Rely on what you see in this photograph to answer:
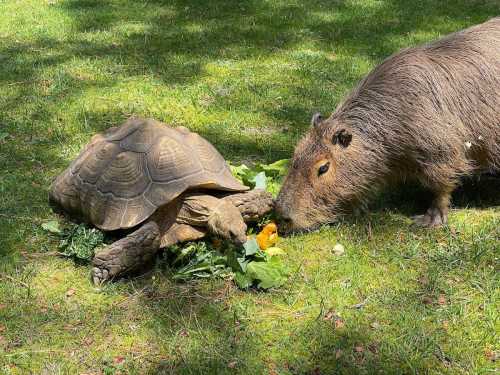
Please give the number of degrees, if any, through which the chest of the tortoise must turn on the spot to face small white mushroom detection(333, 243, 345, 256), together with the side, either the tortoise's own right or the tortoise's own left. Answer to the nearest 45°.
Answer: approximately 45° to the tortoise's own left

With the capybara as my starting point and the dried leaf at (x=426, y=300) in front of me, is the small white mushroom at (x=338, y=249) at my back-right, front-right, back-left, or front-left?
front-right

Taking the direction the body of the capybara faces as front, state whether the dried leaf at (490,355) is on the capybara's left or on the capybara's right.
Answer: on the capybara's left

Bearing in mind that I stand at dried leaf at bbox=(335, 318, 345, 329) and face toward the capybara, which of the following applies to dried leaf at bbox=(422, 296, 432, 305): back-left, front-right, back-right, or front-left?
front-right

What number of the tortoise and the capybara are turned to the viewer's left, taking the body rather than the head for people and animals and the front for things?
1

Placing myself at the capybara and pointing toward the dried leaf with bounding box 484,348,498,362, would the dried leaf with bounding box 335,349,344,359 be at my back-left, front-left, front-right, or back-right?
front-right

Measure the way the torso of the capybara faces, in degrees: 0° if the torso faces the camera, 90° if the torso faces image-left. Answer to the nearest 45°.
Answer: approximately 90°

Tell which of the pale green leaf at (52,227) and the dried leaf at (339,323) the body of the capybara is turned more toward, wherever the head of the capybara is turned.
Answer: the pale green leaf

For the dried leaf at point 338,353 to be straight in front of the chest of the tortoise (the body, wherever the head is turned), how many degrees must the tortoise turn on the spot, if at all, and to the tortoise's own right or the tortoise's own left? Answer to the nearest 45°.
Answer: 0° — it already faces it

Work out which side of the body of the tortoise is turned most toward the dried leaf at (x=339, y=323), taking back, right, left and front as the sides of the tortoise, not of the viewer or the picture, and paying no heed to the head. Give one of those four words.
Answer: front

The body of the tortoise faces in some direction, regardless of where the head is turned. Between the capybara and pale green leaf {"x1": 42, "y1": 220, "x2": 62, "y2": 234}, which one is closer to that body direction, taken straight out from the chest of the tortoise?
the capybara

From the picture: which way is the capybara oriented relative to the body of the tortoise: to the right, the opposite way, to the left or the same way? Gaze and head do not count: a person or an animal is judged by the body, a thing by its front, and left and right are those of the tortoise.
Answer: the opposite way

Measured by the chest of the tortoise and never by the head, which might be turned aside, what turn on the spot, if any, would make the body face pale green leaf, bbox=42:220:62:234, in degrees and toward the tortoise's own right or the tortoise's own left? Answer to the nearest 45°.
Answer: approximately 135° to the tortoise's own right

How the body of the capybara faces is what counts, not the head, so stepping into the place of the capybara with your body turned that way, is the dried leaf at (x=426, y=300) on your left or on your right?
on your left

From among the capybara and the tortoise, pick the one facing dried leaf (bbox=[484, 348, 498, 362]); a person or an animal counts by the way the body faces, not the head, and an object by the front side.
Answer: the tortoise

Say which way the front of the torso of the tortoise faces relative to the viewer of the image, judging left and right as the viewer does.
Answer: facing the viewer and to the right of the viewer
